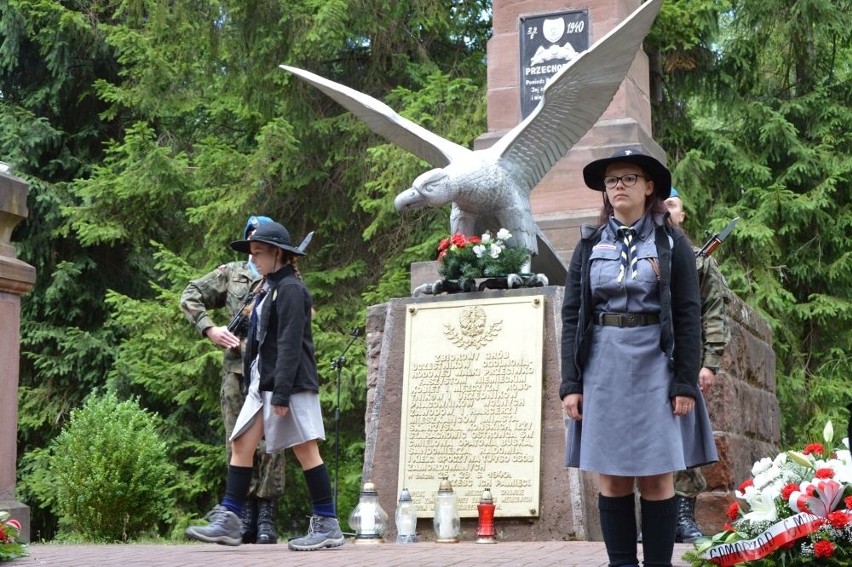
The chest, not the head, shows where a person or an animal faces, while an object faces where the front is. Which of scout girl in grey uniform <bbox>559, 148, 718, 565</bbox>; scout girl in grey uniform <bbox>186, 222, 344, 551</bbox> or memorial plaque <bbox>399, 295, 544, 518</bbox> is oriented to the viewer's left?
scout girl in grey uniform <bbox>186, 222, 344, 551</bbox>

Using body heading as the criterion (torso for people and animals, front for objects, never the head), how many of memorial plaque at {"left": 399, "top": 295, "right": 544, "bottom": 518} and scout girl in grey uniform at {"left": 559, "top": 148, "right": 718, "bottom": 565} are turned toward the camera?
2

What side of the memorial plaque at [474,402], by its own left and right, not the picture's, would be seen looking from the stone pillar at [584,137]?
back

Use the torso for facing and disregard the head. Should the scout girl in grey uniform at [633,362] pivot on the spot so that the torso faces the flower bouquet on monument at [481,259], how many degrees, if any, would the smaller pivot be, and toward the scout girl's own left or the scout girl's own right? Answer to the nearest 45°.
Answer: approximately 180°

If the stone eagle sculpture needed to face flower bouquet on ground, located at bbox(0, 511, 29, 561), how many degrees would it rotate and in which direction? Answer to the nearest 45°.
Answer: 0° — it already faces it

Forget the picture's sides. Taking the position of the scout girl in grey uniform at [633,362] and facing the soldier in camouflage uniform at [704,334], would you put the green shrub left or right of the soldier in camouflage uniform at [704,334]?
left

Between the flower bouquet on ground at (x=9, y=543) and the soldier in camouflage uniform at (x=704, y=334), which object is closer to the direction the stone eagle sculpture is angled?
the flower bouquet on ground

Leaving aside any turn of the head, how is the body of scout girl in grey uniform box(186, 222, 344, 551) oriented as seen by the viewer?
to the viewer's left

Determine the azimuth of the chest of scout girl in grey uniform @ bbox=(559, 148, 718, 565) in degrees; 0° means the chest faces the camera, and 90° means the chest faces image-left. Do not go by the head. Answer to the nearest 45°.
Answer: approximately 0°

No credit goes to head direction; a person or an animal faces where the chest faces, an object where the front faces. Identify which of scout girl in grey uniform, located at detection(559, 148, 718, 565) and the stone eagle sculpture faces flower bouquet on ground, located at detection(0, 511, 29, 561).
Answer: the stone eagle sculpture

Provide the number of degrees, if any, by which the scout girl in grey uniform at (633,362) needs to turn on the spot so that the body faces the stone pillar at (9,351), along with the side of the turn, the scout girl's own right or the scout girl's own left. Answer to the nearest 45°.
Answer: approximately 135° to the scout girl's own right

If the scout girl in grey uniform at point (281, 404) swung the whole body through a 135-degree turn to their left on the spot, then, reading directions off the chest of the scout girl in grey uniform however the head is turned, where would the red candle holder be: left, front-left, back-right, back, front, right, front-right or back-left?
left

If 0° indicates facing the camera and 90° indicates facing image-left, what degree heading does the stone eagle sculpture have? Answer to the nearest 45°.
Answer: approximately 45°
